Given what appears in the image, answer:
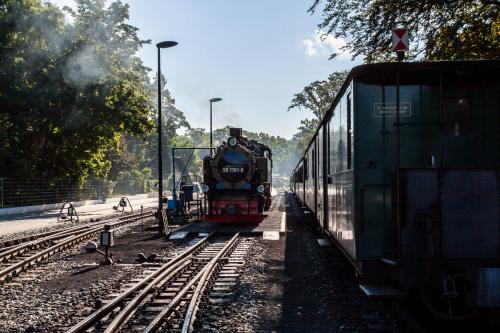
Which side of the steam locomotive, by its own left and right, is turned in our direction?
front

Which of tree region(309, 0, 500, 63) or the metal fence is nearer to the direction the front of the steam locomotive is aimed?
the tree

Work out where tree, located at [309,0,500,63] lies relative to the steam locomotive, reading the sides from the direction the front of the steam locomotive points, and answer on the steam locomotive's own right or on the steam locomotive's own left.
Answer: on the steam locomotive's own left

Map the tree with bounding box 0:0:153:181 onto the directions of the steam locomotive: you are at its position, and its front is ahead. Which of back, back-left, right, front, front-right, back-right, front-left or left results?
back-right

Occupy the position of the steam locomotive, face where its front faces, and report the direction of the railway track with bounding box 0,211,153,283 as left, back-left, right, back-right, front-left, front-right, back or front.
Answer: front-right

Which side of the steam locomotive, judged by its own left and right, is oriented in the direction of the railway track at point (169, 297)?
front

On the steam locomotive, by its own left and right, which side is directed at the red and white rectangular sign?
front

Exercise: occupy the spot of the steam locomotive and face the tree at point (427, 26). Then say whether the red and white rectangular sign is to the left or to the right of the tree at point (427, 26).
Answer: right

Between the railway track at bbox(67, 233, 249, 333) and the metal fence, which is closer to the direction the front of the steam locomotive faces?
the railway track

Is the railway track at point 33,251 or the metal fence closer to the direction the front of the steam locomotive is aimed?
the railway track
